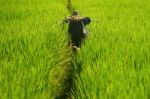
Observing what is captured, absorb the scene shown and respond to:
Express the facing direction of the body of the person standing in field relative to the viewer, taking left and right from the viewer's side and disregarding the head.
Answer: facing away from the viewer
